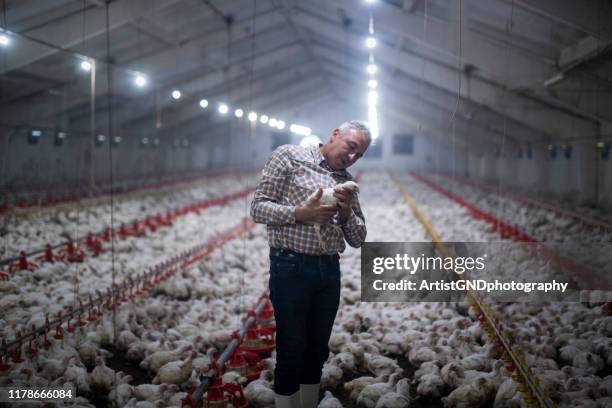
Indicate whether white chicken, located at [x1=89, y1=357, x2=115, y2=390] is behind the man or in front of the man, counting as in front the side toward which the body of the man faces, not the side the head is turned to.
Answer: behind

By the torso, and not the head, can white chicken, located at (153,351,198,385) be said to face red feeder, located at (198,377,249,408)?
no

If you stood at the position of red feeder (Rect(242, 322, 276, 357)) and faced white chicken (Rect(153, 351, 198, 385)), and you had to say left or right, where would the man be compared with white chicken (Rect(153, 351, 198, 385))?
left

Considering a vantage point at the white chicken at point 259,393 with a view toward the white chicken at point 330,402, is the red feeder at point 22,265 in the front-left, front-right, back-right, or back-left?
back-left

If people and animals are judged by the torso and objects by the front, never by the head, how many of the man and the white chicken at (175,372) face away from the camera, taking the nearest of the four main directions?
0

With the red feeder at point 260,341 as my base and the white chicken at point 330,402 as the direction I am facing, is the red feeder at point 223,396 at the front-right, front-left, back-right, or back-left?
front-right

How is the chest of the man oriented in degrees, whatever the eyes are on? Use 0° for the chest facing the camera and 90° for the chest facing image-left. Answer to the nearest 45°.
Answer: approximately 315°

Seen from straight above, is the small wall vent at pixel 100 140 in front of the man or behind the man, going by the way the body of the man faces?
behind

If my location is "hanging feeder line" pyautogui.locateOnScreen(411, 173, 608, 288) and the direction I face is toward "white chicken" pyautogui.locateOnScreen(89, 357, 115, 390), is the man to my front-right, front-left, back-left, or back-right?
front-left

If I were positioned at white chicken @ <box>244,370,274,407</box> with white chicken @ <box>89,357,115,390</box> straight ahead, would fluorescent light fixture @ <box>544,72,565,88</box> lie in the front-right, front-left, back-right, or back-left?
back-right

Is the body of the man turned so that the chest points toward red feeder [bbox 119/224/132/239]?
no

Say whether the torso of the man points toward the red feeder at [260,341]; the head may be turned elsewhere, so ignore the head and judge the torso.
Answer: no
